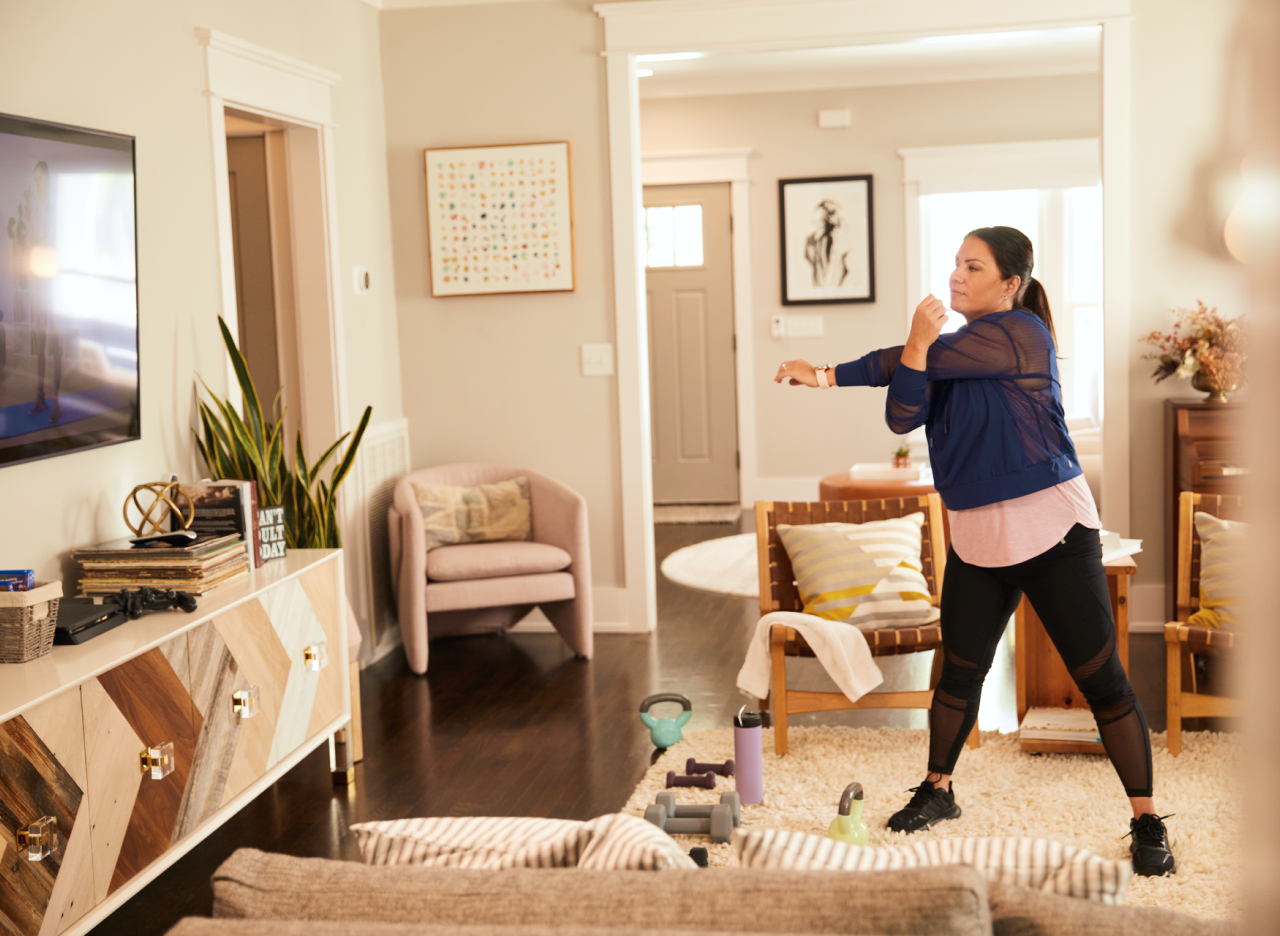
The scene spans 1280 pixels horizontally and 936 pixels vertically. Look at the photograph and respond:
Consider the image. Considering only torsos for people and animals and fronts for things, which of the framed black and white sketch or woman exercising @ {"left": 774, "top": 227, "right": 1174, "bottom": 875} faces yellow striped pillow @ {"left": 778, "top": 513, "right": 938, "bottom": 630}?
the framed black and white sketch

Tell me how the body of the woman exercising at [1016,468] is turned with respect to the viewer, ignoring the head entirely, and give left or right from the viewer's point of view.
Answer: facing the viewer and to the left of the viewer

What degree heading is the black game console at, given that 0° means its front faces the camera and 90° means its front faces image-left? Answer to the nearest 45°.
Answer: approximately 315°

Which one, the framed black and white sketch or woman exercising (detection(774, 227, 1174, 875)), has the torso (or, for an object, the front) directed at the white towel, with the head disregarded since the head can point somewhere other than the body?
the framed black and white sketch

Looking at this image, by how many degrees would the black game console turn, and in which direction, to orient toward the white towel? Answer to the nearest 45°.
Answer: approximately 45° to its left

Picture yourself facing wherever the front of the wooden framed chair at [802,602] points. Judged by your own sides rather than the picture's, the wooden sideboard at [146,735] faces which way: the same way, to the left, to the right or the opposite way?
to the left

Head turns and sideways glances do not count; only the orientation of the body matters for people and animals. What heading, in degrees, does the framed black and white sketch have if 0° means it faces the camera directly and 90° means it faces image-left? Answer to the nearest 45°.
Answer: approximately 0°

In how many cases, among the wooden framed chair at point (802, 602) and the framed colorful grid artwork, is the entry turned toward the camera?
2

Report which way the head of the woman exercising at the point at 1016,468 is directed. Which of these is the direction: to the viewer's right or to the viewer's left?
to the viewer's left

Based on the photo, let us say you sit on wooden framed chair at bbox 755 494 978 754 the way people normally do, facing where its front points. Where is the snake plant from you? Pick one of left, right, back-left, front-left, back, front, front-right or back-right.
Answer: right

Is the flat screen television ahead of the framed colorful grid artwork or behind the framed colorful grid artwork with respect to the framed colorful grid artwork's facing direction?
ahead

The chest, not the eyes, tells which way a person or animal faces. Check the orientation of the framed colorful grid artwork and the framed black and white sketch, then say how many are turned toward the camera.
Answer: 2

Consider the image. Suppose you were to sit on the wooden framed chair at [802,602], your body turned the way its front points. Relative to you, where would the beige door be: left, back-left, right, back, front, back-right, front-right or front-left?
back

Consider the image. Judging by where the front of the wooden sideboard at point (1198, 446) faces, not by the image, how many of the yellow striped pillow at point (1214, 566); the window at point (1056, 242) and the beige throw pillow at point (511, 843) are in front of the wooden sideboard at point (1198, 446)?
2
